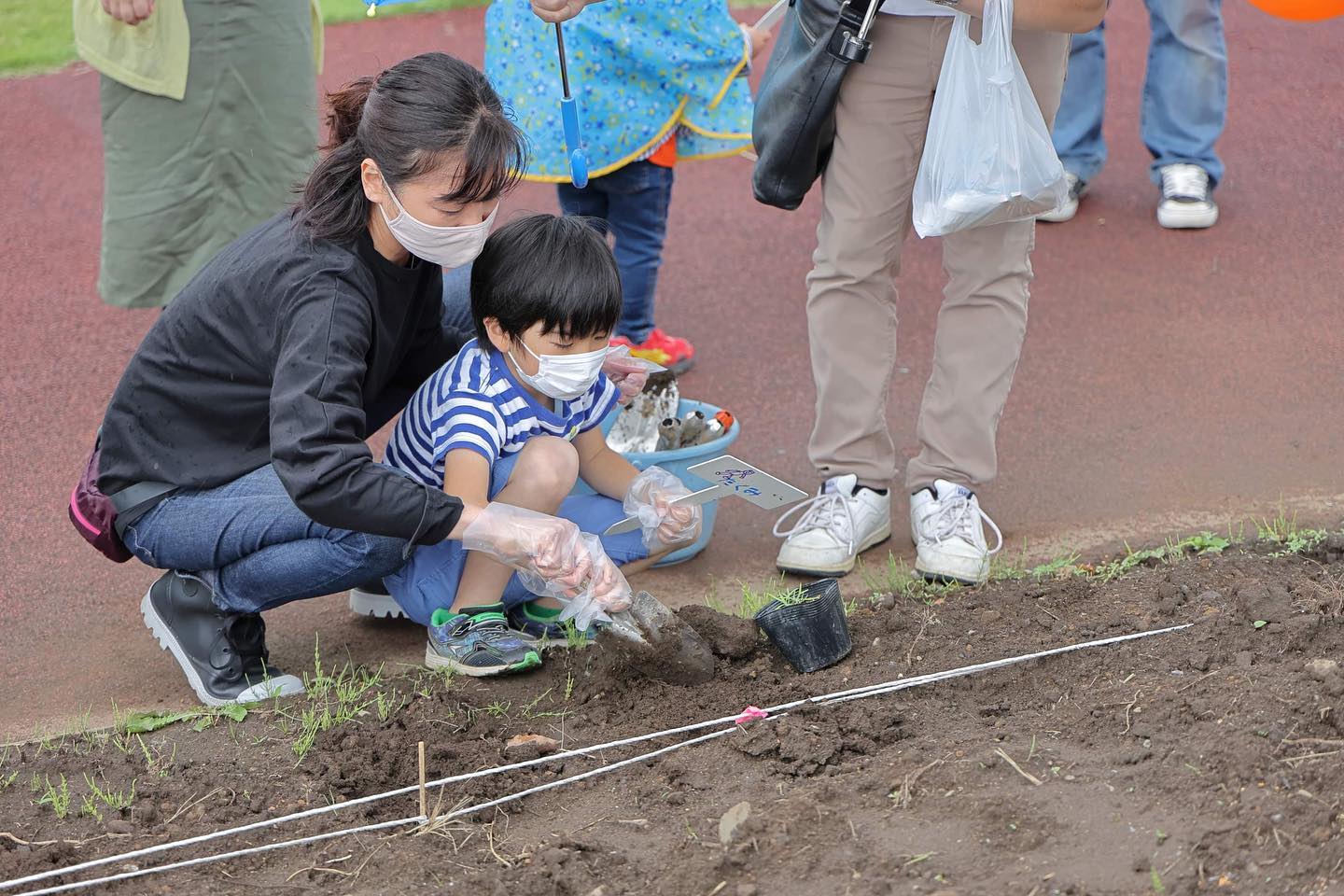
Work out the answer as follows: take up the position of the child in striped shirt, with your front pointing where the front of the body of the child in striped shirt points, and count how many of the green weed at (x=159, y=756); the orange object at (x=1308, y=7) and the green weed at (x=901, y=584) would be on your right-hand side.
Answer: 1

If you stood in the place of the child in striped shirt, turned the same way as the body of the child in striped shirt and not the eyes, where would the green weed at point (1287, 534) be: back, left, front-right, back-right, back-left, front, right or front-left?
front-left

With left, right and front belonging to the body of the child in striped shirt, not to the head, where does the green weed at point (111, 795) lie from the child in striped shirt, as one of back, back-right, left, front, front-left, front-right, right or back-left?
right

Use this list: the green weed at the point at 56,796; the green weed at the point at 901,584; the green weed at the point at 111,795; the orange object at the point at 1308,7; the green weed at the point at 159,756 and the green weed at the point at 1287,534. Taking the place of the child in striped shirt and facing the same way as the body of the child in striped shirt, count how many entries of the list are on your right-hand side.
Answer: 3

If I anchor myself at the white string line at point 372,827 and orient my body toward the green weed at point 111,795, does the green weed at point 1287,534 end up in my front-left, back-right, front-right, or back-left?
back-right

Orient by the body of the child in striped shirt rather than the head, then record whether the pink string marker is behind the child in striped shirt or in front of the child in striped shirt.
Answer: in front

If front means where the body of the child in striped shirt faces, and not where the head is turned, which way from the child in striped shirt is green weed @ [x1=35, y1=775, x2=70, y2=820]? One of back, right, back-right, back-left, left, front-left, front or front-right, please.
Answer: right

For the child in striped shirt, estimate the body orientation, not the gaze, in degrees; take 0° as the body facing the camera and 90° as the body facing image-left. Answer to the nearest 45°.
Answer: approximately 315°

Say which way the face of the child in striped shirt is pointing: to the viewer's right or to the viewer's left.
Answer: to the viewer's right
